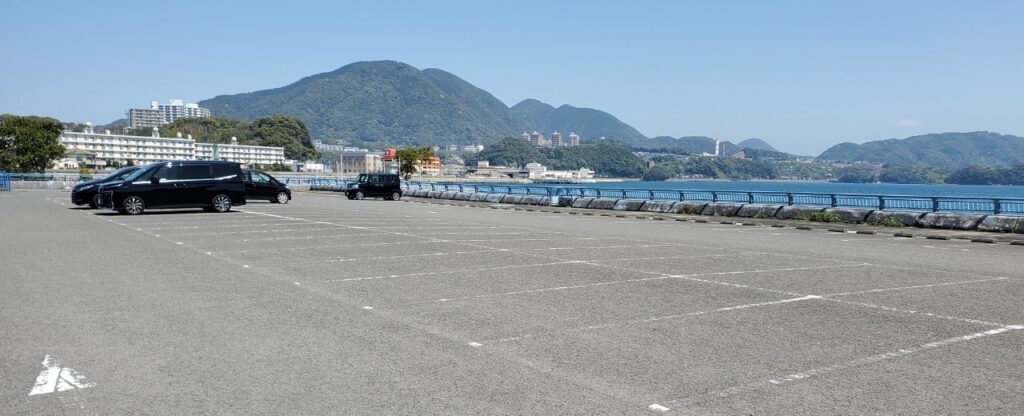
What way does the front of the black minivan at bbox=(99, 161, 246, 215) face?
to the viewer's left

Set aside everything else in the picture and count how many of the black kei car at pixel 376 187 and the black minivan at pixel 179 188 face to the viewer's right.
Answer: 0

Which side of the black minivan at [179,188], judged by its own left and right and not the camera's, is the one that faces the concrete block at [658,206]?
back

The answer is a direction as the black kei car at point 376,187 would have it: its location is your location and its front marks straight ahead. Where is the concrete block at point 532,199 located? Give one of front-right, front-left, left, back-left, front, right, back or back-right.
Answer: back-left
